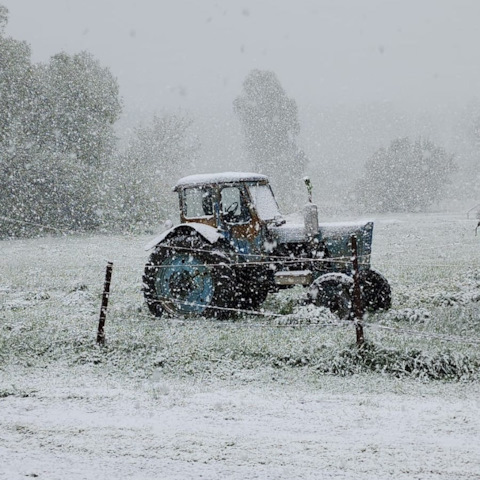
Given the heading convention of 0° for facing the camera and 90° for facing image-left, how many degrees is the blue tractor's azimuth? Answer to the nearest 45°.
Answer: approximately 315°

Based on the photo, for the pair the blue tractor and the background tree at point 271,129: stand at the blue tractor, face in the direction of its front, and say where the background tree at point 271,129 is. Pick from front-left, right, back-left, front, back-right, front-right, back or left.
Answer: back-left

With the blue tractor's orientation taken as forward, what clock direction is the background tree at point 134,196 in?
The background tree is roughly at 7 o'clock from the blue tractor.
